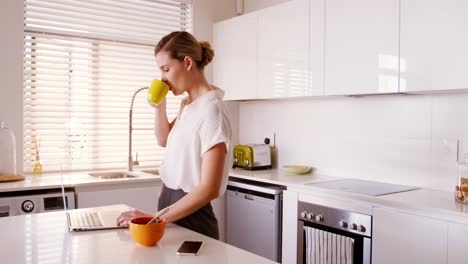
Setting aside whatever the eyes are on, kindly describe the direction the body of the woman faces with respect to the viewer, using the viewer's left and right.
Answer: facing to the left of the viewer

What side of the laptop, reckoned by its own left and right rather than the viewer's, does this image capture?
right

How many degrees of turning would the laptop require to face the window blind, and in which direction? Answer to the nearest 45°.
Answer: approximately 90° to its left

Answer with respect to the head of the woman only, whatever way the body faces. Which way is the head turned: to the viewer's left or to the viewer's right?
to the viewer's left

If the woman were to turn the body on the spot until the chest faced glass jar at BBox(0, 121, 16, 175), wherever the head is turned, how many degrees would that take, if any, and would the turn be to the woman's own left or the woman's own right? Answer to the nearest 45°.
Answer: approximately 45° to the woman's own right

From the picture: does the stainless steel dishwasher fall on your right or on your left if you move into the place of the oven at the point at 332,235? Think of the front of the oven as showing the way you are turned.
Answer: on your right

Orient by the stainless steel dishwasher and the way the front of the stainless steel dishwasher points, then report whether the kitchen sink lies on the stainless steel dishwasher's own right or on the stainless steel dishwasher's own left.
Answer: on the stainless steel dishwasher's own right

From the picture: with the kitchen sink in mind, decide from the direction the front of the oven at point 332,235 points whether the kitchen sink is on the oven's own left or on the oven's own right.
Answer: on the oven's own right

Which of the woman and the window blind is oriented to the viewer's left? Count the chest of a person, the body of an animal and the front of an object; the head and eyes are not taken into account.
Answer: the woman
